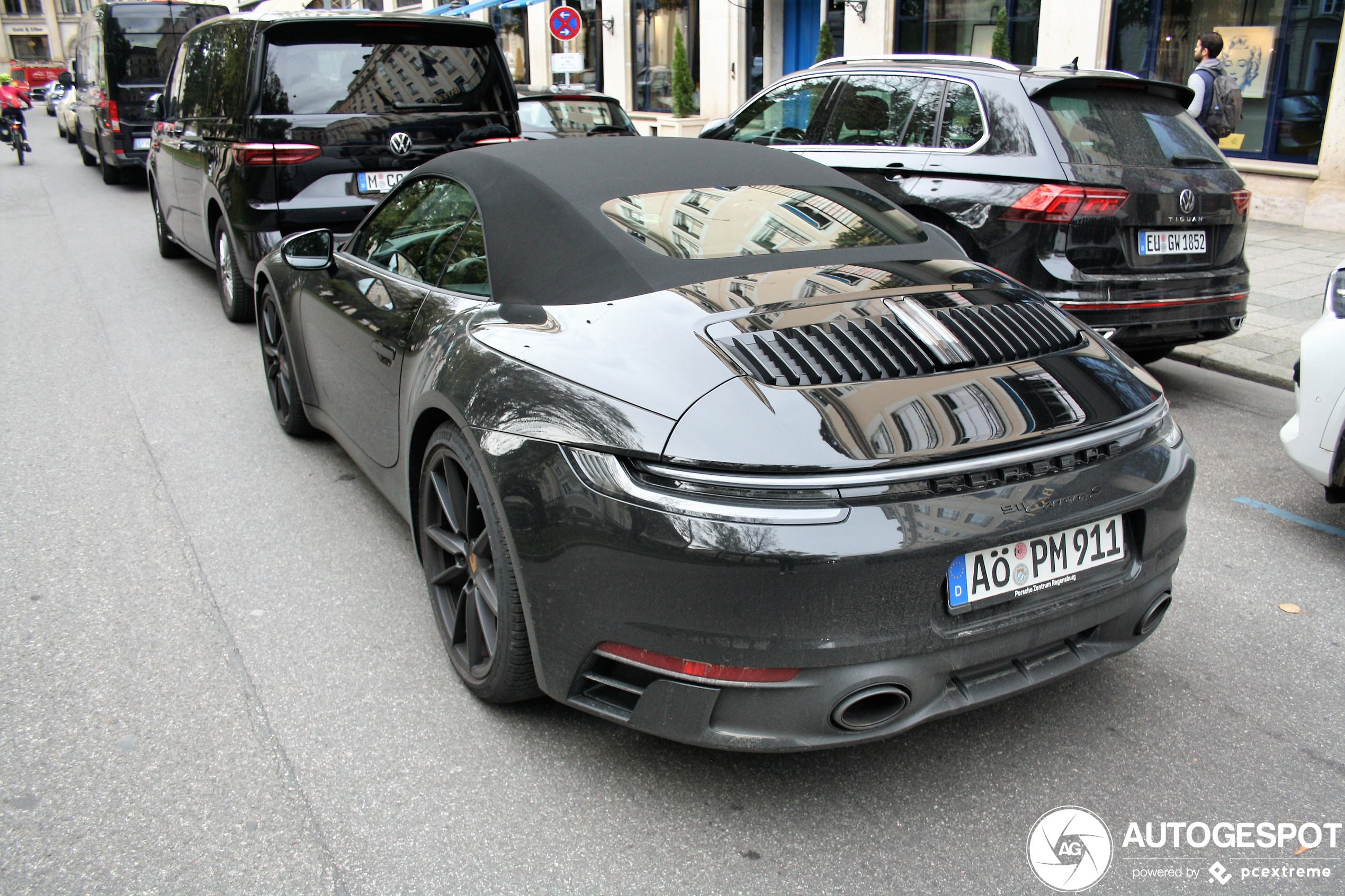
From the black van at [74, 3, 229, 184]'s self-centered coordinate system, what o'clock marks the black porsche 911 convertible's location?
The black porsche 911 convertible is roughly at 6 o'clock from the black van.

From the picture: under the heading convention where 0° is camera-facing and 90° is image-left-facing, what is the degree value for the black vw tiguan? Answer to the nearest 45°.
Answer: approximately 135°

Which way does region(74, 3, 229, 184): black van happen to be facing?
away from the camera

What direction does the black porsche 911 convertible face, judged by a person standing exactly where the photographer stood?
facing away from the viewer and to the left of the viewer

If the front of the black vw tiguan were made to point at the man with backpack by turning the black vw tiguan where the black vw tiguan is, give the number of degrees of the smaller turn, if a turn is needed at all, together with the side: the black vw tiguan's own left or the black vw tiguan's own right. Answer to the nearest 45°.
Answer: approximately 45° to the black vw tiguan's own right

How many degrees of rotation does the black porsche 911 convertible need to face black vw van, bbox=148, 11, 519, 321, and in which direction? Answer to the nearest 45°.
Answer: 0° — it already faces it

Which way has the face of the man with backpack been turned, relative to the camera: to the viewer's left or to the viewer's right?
to the viewer's left

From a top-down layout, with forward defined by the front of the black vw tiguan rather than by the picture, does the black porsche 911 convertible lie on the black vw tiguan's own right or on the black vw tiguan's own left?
on the black vw tiguan's own left
